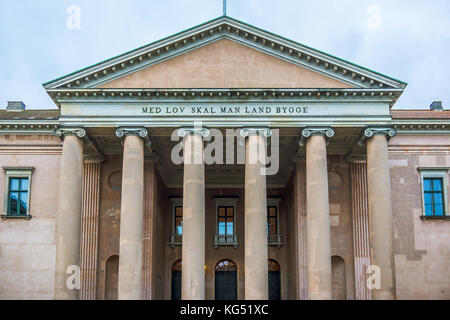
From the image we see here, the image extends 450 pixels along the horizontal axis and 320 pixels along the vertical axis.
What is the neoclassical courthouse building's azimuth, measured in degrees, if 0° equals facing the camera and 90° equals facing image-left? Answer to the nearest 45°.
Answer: approximately 0°
